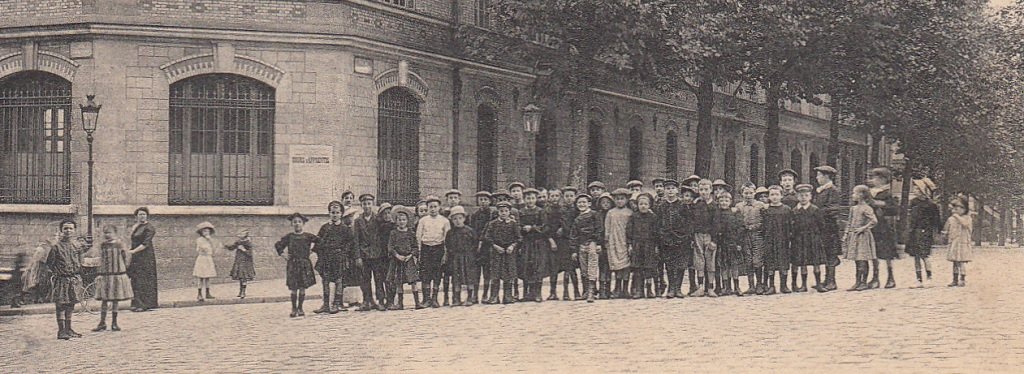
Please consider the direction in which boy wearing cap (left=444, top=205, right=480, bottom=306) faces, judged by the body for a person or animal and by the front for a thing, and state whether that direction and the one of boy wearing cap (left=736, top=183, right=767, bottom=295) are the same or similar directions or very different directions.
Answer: same or similar directions

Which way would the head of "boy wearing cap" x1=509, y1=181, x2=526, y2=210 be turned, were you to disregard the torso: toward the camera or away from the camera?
toward the camera

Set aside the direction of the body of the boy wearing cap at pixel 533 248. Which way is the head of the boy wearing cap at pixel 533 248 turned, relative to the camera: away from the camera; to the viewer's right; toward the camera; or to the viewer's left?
toward the camera

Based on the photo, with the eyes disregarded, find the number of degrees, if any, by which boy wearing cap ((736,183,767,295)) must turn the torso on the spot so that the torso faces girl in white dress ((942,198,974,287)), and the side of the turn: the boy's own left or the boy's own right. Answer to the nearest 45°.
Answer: approximately 135° to the boy's own left

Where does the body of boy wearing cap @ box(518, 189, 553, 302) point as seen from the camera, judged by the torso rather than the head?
toward the camera

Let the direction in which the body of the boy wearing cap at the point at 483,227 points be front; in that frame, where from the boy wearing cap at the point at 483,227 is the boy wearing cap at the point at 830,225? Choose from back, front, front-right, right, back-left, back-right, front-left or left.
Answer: left

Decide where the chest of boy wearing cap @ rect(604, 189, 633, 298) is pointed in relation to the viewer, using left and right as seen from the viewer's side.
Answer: facing the viewer

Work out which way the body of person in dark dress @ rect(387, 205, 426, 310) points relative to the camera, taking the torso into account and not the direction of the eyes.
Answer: toward the camera

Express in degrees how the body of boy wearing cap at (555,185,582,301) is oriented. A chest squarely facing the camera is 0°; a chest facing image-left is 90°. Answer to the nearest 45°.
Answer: approximately 0°

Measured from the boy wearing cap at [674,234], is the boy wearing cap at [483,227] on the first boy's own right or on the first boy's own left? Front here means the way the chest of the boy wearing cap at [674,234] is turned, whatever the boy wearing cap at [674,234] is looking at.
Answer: on the first boy's own right

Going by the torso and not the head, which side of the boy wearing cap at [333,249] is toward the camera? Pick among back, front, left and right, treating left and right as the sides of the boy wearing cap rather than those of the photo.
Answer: front

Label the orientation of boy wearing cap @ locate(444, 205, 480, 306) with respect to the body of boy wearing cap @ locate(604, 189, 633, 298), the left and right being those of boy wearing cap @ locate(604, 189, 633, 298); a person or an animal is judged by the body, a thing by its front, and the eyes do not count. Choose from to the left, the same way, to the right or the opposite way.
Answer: the same way

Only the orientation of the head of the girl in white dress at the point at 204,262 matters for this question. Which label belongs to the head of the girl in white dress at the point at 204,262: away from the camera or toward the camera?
toward the camera

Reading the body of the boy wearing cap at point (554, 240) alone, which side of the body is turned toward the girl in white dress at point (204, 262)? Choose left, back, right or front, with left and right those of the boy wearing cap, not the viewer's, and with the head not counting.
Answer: right

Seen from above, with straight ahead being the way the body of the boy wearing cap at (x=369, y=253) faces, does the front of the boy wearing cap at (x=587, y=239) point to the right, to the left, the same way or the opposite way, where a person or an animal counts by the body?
the same way

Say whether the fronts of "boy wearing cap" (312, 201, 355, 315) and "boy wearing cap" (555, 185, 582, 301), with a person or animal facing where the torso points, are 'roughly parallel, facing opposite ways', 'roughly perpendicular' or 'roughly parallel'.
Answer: roughly parallel

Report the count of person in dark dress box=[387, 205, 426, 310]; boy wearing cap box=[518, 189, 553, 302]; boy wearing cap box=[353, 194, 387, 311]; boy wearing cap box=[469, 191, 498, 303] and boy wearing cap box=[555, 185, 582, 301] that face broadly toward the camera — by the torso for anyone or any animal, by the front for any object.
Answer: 5
